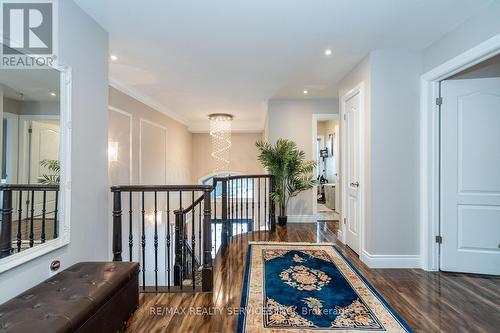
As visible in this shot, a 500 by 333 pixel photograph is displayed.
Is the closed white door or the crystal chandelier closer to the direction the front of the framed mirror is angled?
the closed white door

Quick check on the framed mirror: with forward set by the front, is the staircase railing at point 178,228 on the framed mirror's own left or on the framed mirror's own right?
on the framed mirror's own left

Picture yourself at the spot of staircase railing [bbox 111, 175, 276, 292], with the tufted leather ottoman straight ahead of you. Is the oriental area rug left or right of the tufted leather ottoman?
left

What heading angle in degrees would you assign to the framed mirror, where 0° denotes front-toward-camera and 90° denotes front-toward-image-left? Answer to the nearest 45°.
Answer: approximately 315°

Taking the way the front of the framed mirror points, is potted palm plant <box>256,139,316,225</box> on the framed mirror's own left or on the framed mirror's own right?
on the framed mirror's own left

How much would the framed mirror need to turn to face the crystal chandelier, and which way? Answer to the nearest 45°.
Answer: approximately 90° to its left

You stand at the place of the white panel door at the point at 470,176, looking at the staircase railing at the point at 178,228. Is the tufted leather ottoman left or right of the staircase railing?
left
